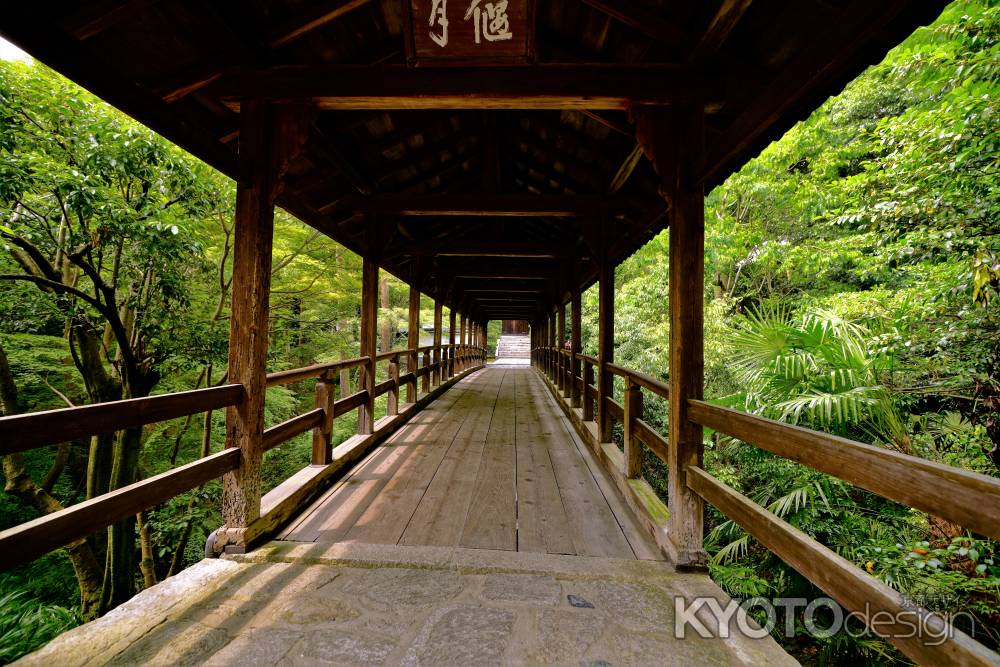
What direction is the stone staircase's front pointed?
toward the camera

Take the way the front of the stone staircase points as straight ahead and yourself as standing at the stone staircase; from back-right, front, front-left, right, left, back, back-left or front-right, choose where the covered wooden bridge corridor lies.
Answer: front

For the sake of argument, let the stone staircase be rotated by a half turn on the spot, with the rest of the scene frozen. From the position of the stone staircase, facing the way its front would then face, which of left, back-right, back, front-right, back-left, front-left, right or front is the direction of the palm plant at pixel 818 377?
back
